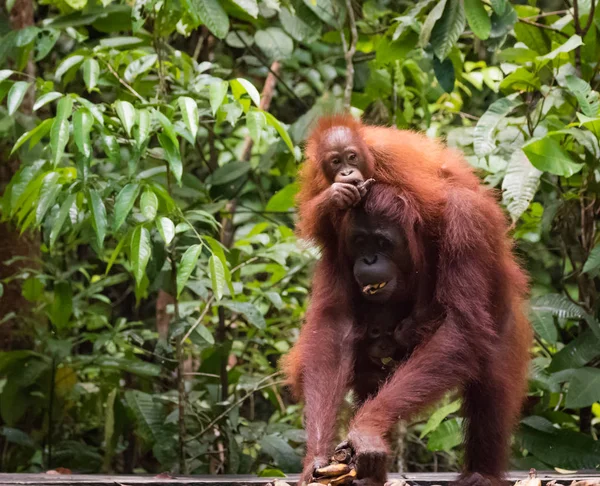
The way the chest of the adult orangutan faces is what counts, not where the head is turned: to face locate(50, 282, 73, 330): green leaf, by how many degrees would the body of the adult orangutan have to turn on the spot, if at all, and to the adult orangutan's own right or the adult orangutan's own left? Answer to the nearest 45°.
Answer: approximately 90° to the adult orangutan's own right

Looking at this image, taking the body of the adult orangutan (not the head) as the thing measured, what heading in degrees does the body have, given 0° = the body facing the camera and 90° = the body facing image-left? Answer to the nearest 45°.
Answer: approximately 45°

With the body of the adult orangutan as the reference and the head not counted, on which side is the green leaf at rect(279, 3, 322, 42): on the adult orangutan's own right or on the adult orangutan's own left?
on the adult orangutan's own right

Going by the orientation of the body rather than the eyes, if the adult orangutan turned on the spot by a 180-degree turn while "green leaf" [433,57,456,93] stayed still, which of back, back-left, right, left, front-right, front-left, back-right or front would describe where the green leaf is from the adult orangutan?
front-left

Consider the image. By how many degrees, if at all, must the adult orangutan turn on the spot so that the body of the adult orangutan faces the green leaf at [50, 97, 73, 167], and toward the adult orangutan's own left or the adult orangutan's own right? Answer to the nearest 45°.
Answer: approximately 45° to the adult orangutan's own right

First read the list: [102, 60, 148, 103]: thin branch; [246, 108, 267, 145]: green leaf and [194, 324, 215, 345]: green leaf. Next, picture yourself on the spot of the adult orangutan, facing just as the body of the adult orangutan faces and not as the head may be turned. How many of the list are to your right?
3

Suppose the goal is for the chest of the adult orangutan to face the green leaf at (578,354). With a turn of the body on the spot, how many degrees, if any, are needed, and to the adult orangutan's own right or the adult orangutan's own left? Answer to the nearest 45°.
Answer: approximately 180°

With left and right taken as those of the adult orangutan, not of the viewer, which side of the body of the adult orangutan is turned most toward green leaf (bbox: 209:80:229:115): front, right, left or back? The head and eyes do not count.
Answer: right

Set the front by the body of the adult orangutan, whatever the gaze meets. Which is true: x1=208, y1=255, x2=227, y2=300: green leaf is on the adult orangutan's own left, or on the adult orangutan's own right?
on the adult orangutan's own right

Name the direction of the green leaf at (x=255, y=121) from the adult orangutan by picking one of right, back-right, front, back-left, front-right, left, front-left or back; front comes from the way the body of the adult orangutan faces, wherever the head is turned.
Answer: right
